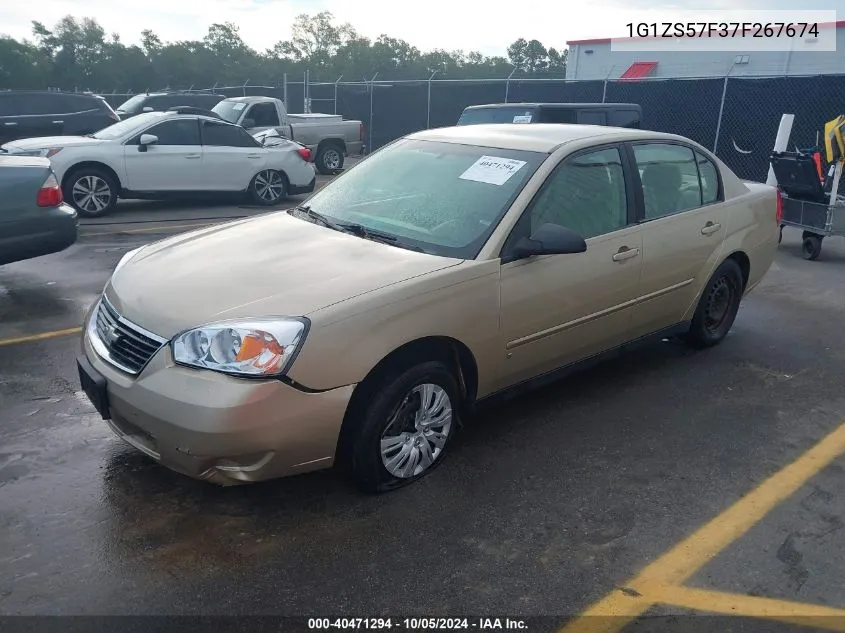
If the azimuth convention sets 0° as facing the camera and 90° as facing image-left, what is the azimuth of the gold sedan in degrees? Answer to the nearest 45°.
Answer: approximately 45°

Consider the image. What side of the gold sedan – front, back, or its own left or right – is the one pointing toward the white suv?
right

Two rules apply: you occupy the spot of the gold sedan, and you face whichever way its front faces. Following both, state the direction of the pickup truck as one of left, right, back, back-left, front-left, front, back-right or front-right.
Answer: back-right

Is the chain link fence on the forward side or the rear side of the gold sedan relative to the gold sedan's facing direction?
on the rear side
